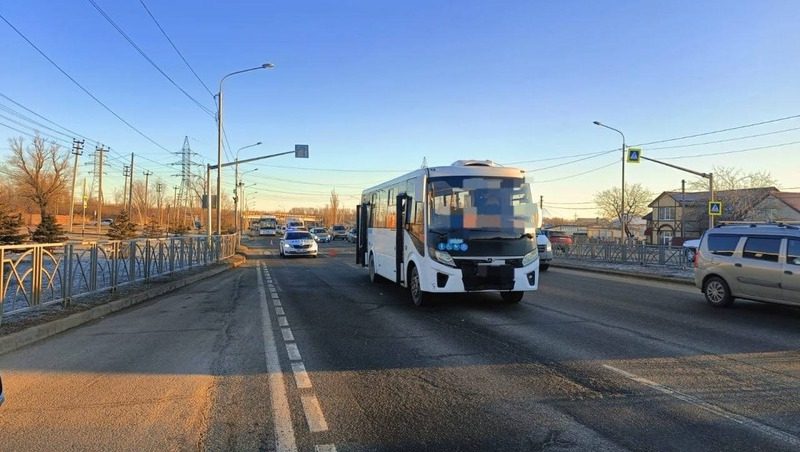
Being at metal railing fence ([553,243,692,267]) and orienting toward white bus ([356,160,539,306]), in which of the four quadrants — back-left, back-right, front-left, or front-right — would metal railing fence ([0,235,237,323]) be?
front-right

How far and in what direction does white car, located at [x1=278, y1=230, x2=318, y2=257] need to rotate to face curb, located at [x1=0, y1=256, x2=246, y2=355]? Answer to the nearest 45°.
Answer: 0° — it already faces it

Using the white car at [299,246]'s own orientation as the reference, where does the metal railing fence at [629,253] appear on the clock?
The metal railing fence is roughly at 10 o'clock from the white car.

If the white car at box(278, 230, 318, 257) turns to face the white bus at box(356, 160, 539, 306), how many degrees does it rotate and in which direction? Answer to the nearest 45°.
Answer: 0° — it already faces it

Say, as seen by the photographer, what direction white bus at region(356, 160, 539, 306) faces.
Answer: facing the viewer and to the right of the viewer

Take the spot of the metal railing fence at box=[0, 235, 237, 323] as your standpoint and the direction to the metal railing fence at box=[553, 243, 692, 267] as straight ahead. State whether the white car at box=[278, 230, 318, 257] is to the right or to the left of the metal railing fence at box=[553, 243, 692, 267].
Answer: left

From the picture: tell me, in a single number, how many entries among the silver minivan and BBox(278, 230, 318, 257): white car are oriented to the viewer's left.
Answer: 0

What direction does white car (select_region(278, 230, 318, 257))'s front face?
toward the camera

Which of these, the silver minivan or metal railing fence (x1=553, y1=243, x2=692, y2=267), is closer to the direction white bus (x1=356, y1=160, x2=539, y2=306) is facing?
the silver minivan
